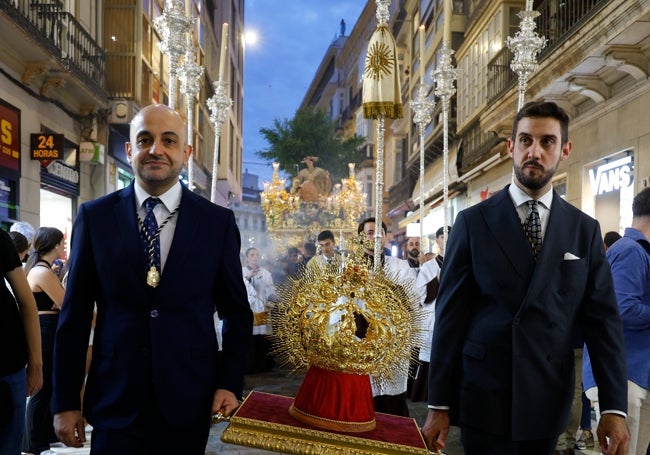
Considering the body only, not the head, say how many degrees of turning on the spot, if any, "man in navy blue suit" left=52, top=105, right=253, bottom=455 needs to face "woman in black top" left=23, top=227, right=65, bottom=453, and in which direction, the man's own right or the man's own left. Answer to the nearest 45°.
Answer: approximately 180°

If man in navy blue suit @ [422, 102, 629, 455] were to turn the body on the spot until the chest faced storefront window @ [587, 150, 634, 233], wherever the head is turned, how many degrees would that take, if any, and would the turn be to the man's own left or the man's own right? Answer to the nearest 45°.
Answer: approximately 180°

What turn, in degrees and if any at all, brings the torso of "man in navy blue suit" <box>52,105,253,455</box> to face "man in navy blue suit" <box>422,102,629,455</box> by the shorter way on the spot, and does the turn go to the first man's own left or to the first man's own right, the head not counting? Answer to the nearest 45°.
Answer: approximately 90° to the first man's own left

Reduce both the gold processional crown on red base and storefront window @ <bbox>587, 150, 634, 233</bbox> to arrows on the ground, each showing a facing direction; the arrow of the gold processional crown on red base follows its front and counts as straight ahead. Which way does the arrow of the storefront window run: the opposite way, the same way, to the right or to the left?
to the right

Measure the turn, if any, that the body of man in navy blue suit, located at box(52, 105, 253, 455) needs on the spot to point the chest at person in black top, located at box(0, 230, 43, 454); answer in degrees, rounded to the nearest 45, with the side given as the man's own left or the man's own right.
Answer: approximately 135° to the man's own right

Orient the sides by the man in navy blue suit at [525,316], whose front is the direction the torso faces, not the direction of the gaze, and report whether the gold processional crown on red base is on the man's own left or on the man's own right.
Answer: on the man's own right

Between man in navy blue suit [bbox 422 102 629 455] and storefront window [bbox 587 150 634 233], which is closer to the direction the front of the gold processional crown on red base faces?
the man in navy blue suit

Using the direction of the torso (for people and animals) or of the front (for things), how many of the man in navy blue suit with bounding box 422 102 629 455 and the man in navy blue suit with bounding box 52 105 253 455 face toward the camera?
2
